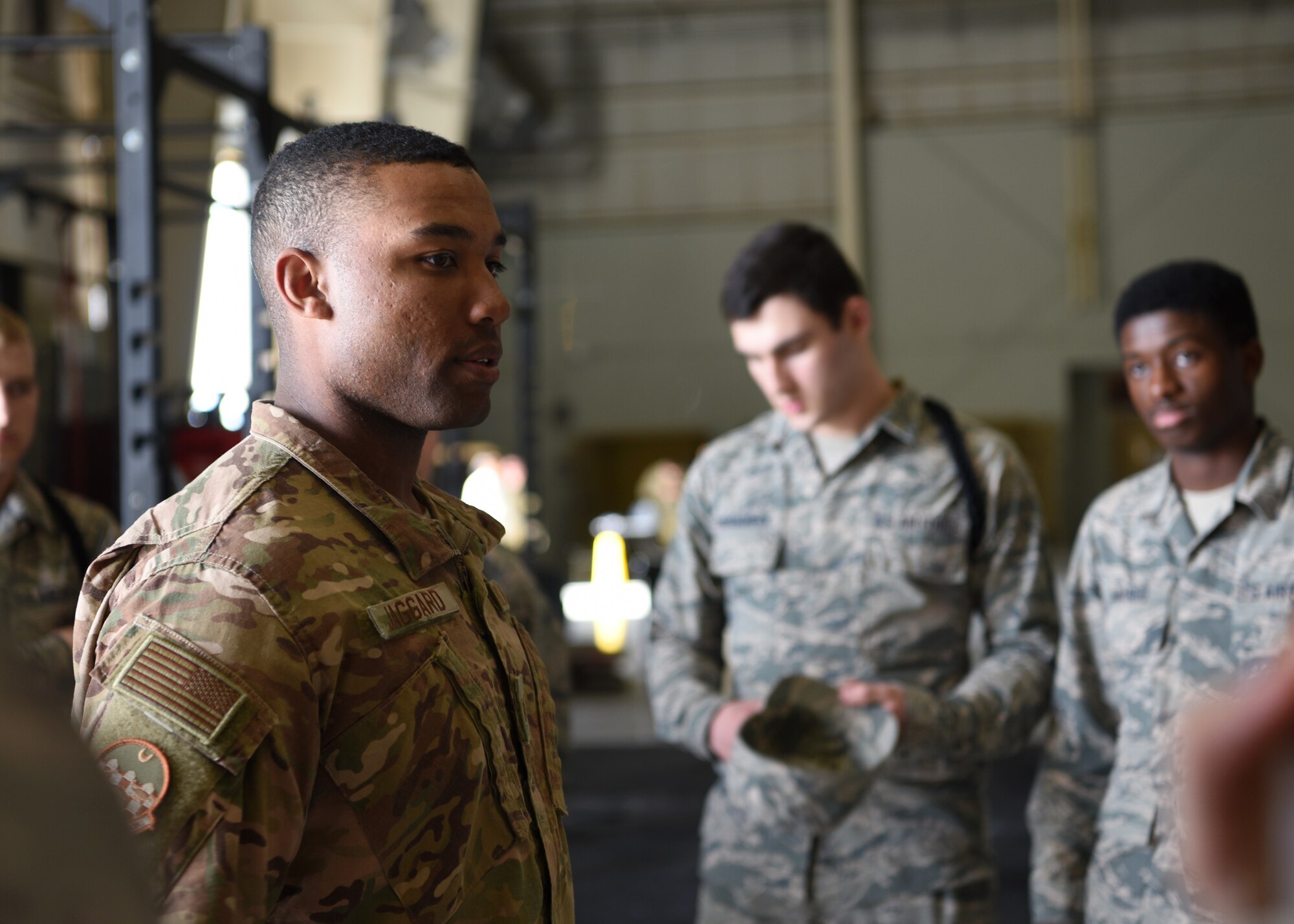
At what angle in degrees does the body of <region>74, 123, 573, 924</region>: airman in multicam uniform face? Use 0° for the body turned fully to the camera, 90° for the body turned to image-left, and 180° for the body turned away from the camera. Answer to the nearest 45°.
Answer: approximately 315°

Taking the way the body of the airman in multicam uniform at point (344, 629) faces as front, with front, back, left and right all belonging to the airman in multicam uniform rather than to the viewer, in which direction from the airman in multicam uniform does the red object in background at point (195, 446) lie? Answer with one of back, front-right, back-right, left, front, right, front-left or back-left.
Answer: back-left

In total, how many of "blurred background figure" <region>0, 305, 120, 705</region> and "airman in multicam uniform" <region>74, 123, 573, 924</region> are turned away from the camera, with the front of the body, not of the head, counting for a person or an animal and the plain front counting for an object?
0

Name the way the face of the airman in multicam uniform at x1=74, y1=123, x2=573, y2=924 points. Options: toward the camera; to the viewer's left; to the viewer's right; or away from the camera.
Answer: to the viewer's right

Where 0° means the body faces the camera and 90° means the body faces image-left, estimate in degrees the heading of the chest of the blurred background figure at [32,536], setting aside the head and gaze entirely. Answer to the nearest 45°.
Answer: approximately 0°

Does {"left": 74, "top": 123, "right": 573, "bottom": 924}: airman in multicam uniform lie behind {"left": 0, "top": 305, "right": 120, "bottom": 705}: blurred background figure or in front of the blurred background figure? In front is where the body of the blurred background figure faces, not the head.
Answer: in front

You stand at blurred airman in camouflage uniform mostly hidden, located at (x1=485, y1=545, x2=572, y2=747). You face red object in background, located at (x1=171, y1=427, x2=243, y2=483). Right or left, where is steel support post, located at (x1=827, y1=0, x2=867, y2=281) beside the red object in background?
right

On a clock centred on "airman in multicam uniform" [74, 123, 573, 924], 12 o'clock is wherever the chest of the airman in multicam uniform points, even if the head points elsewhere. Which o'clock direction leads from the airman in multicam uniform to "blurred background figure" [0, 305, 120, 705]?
The blurred background figure is roughly at 7 o'clock from the airman in multicam uniform.

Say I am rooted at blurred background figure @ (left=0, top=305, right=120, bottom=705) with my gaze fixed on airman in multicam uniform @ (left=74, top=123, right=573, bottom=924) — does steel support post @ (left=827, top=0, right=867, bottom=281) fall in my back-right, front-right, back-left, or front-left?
back-left
